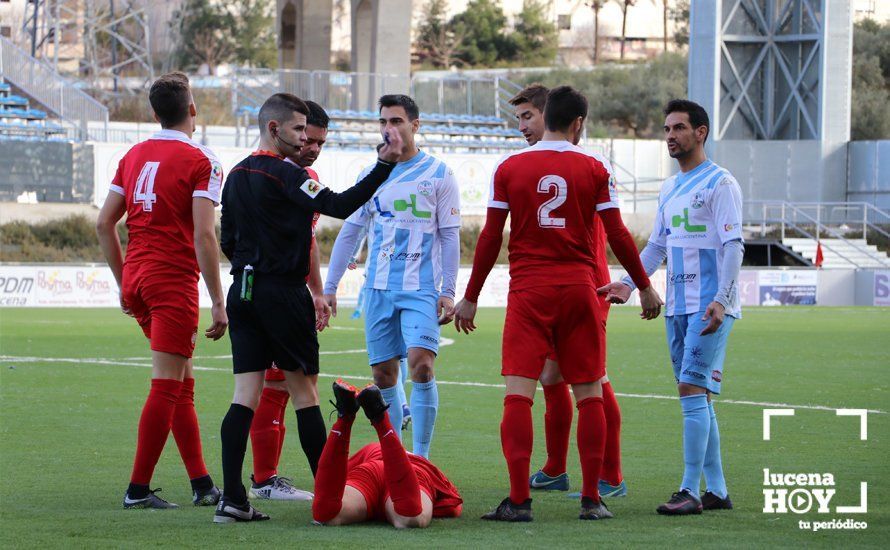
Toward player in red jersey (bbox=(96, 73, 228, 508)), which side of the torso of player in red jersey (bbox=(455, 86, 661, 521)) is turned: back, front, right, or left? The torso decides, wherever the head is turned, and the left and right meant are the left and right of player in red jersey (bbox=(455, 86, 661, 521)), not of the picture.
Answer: left

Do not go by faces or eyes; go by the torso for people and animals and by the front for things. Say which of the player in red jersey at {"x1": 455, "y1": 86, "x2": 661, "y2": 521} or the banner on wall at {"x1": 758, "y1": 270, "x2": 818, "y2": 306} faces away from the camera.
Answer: the player in red jersey

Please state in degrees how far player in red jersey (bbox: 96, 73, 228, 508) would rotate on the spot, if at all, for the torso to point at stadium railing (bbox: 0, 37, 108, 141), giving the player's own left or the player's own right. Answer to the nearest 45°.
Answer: approximately 45° to the player's own left

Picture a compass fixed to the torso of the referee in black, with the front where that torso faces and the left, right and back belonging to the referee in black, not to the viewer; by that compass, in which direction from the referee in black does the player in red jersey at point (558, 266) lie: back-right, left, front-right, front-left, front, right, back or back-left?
front-right

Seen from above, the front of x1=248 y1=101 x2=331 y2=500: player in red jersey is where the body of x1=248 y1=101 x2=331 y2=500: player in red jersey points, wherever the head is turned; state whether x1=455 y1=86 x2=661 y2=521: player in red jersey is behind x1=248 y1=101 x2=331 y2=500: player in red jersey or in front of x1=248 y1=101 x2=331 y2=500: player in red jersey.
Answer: in front

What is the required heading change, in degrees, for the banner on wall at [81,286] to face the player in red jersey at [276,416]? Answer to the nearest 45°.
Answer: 0° — it already faces them

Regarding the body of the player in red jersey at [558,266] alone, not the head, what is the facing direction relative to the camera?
away from the camera

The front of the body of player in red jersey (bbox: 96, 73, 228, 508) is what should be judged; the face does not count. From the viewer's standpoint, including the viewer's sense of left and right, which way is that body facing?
facing away from the viewer and to the right of the viewer
